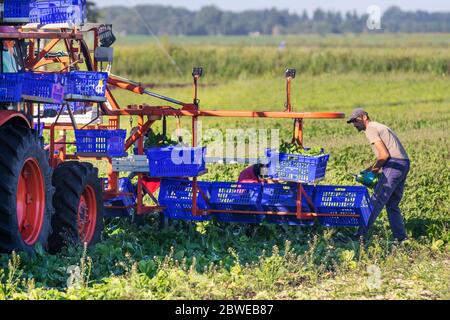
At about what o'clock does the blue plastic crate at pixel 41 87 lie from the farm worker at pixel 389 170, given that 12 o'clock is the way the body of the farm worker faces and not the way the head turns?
The blue plastic crate is roughly at 11 o'clock from the farm worker.

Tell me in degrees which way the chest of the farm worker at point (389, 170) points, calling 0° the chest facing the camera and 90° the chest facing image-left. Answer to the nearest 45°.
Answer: approximately 90°

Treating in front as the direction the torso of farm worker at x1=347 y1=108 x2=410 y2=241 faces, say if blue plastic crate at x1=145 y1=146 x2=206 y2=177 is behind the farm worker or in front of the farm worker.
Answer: in front

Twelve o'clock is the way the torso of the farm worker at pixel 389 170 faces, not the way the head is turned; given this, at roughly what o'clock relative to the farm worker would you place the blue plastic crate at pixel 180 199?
The blue plastic crate is roughly at 12 o'clock from the farm worker.

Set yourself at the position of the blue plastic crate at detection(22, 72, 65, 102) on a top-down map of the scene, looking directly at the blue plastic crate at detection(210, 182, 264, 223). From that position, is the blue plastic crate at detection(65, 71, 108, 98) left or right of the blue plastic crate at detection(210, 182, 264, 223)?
left

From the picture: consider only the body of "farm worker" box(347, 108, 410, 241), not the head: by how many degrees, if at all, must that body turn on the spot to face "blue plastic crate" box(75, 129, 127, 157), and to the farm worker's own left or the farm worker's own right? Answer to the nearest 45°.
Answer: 0° — they already face it

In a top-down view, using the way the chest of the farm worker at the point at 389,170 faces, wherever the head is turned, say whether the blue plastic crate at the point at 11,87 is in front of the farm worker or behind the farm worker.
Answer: in front

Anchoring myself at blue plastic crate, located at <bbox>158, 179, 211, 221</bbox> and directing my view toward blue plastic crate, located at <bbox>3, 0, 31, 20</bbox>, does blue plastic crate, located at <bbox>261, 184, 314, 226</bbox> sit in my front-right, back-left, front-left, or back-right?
back-left

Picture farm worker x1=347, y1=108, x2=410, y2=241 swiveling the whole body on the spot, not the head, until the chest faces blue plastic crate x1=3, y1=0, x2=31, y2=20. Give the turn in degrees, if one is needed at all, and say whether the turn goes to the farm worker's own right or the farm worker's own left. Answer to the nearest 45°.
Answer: approximately 45° to the farm worker's own left

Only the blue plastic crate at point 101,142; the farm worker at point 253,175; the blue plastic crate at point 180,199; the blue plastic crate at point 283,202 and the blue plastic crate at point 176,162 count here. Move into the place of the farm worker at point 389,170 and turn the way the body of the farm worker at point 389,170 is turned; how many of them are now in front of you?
5

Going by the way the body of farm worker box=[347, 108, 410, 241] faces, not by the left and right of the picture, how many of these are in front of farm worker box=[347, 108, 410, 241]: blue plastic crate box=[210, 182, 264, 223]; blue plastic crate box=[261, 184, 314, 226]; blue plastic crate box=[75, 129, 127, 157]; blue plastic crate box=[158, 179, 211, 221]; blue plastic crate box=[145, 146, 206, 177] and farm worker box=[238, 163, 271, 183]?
6
